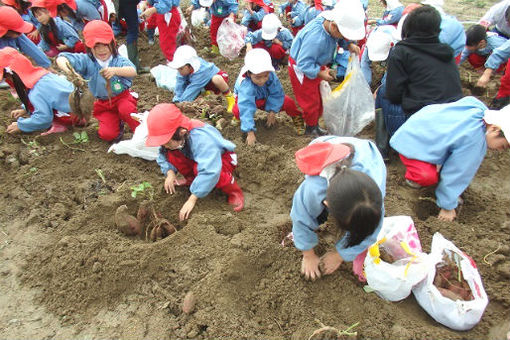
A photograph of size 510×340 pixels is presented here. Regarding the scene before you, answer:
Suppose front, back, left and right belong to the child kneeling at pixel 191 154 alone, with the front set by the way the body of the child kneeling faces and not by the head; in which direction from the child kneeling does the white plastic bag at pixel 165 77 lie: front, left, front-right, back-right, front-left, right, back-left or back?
back-right

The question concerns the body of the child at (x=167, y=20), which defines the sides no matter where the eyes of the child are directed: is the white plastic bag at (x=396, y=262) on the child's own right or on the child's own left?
on the child's own left

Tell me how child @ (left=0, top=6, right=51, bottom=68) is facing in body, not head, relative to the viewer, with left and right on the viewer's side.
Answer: facing to the right of the viewer

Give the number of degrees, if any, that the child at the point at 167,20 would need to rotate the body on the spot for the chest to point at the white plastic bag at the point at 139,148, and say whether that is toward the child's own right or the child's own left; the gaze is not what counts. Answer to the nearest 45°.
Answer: approximately 45° to the child's own left

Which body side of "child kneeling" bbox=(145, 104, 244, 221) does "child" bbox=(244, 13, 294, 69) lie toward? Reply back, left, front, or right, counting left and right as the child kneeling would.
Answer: back
